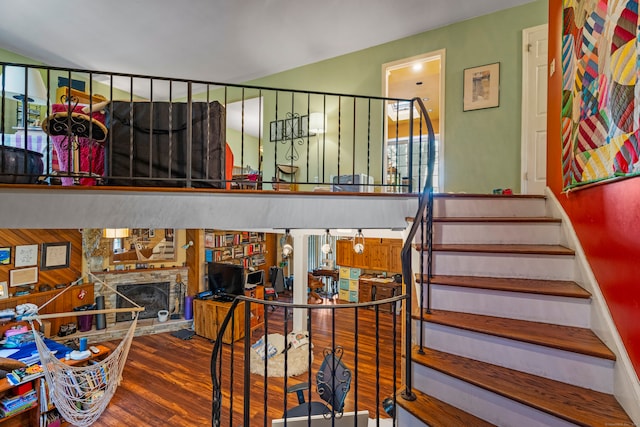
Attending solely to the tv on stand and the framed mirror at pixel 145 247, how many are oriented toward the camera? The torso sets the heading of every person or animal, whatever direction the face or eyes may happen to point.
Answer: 2

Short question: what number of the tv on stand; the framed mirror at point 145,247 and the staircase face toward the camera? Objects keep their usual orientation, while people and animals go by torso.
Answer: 3

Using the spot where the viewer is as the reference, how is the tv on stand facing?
facing the viewer

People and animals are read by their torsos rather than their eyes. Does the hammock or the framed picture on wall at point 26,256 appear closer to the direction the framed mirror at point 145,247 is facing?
the hammock

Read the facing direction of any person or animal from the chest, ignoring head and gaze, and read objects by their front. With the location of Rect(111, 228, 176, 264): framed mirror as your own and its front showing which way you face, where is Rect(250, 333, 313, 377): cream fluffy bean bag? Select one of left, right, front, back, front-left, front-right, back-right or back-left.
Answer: front-left

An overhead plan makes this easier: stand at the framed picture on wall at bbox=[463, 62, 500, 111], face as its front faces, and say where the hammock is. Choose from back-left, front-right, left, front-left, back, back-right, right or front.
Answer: front

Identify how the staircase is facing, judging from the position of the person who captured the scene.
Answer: facing the viewer

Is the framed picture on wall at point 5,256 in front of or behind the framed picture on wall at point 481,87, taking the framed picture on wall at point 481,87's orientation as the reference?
in front

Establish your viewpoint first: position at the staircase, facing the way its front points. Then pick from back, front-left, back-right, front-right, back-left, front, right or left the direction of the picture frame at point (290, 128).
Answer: back-right

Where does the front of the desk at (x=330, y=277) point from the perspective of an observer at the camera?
facing the viewer and to the left of the viewer
